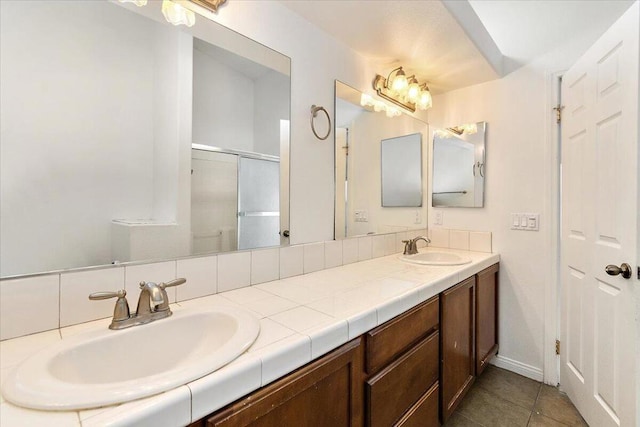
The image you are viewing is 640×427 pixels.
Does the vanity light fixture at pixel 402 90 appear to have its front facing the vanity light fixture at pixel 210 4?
no

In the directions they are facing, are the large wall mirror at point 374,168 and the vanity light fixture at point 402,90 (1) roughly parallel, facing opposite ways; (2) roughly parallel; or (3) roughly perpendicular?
roughly parallel

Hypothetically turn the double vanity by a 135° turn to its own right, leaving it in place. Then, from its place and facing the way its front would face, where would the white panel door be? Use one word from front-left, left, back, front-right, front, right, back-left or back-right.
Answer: back

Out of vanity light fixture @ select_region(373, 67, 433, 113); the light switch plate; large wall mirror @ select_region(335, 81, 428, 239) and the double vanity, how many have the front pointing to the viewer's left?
0

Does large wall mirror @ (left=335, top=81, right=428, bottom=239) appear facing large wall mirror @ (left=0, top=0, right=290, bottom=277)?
no

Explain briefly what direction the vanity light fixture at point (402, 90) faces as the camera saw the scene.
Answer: facing the viewer and to the right of the viewer

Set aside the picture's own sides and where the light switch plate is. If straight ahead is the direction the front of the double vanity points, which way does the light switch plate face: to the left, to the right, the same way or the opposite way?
to the right

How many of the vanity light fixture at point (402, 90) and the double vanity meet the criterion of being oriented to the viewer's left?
0

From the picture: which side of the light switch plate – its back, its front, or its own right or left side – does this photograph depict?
front

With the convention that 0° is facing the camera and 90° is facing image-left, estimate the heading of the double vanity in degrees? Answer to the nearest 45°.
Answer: approximately 315°
